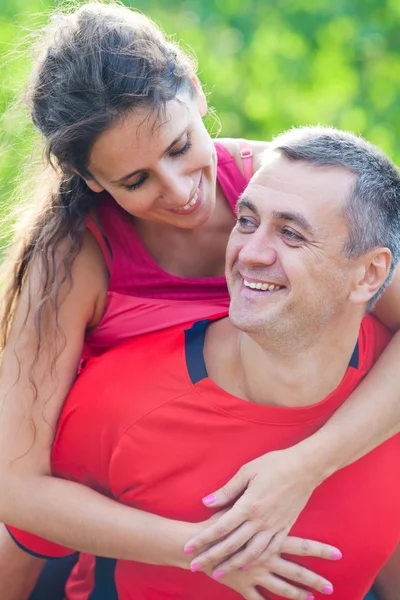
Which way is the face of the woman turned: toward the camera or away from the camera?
toward the camera

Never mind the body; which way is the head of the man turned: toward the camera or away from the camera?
toward the camera

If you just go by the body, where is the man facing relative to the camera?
toward the camera
